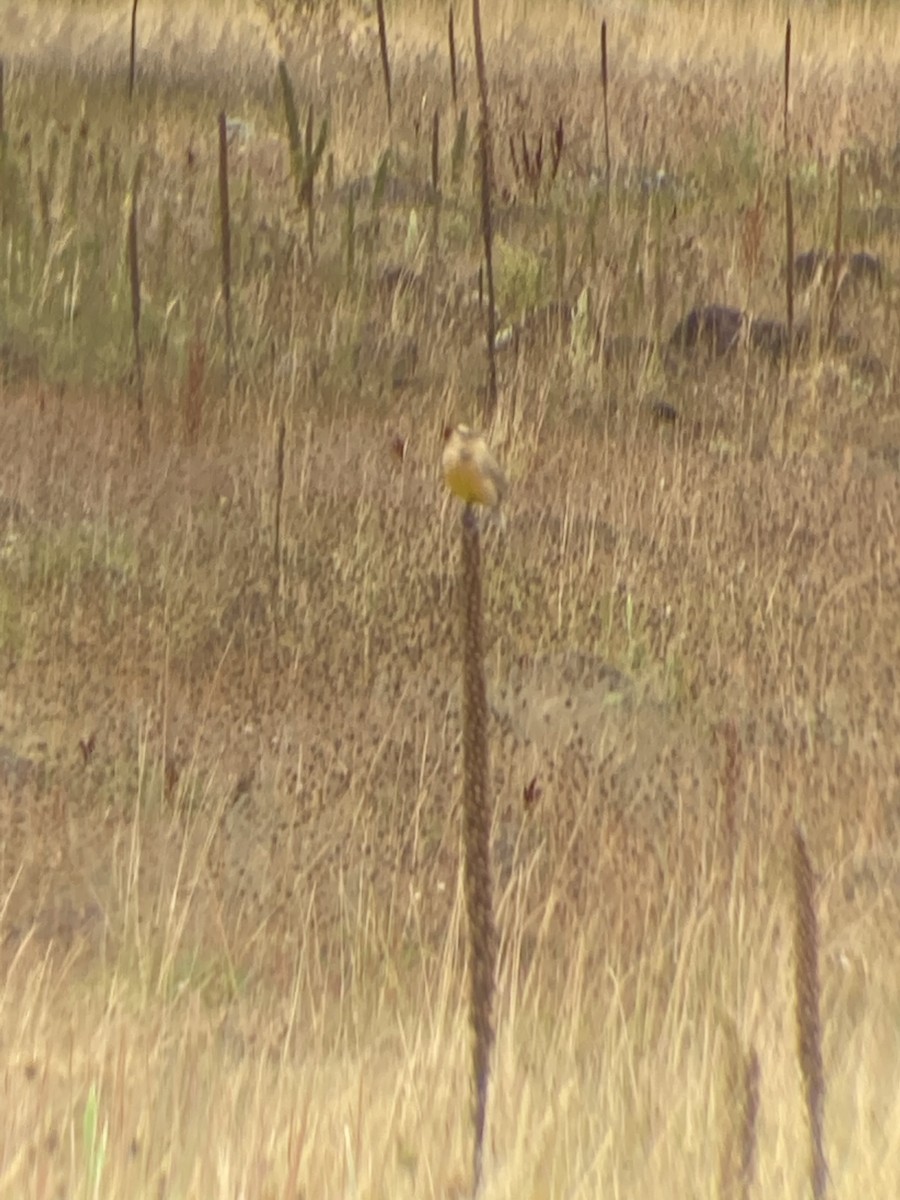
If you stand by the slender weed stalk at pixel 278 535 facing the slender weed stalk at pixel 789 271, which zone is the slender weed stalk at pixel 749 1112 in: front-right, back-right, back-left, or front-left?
back-right

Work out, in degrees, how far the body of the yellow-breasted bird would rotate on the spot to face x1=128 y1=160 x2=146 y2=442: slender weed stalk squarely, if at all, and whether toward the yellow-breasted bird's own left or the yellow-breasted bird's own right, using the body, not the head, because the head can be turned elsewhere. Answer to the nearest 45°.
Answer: approximately 135° to the yellow-breasted bird's own right

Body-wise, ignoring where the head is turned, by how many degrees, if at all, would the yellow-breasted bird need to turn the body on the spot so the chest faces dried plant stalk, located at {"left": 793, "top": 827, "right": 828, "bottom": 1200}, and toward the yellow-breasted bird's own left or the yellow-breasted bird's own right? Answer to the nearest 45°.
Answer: approximately 90° to the yellow-breasted bird's own left

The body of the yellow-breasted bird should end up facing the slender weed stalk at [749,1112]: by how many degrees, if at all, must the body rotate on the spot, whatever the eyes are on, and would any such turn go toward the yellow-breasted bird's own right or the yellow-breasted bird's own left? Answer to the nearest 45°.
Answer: approximately 45° to the yellow-breasted bird's own left

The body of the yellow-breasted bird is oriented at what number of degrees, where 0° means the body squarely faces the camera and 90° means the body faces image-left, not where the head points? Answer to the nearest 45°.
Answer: approximately 45°

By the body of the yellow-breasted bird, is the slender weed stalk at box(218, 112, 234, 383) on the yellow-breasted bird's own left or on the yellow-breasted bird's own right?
on the yellow-breasted bird's own right

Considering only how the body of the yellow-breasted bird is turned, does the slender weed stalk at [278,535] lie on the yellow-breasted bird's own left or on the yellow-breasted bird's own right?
on the yellow-breasted bird's own right

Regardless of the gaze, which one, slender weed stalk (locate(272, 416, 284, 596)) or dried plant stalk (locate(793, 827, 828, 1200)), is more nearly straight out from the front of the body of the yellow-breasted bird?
the dried plant stalk

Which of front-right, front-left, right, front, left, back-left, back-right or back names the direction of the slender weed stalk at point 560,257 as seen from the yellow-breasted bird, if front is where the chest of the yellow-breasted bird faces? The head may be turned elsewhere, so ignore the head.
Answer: back-right

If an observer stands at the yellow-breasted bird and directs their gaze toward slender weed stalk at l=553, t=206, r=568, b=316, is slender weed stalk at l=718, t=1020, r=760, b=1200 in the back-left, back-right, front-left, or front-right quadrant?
back-right

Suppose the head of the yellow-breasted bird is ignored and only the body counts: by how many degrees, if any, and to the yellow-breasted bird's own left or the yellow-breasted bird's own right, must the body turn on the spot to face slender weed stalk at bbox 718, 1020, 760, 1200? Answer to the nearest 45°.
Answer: approximately 45° to the yellow-breasted bird's own left
